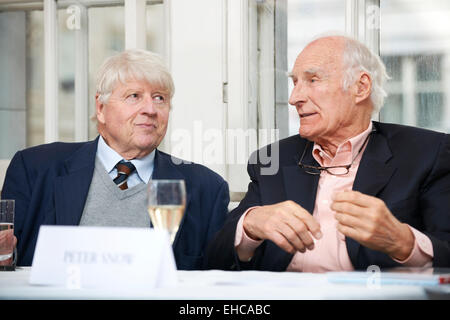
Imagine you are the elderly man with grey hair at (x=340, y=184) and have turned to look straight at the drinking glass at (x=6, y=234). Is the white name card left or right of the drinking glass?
left

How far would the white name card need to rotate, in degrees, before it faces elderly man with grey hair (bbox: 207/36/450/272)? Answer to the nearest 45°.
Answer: approximately 135° to its left

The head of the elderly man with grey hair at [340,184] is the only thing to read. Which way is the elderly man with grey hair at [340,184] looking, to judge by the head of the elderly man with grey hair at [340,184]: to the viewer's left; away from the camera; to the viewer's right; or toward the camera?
to the viewer's left

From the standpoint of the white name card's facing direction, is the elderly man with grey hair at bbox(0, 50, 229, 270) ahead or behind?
behind

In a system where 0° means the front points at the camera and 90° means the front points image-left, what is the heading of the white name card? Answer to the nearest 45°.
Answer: approximately 0°
